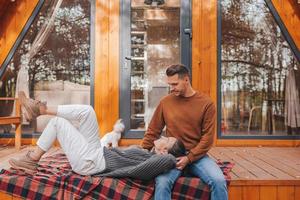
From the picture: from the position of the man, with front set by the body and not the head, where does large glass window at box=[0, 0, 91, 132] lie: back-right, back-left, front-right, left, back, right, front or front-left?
back-right

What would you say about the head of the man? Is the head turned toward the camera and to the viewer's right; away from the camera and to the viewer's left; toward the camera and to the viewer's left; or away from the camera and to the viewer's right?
toward the camera and to the viewer's left

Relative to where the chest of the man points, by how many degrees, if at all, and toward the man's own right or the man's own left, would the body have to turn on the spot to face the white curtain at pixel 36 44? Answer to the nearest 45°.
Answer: approximately 135° to the man's own right

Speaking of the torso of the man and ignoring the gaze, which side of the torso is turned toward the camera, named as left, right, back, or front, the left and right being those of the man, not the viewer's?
front

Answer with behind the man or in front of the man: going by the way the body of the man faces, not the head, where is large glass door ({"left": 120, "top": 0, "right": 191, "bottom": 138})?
behind

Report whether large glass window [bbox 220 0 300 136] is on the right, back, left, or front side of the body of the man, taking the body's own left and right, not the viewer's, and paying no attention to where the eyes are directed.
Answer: back
